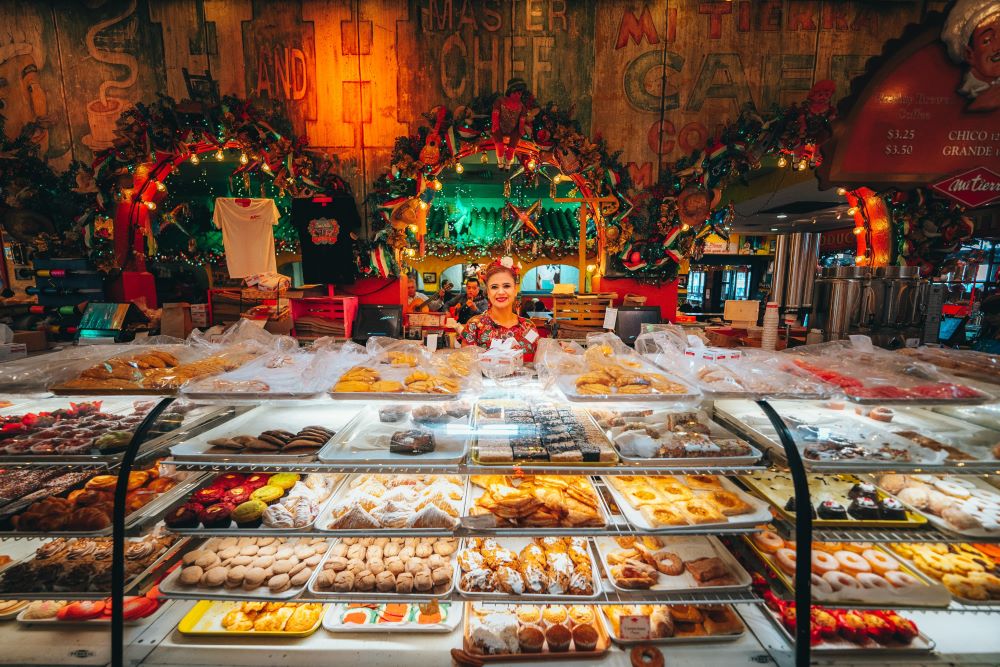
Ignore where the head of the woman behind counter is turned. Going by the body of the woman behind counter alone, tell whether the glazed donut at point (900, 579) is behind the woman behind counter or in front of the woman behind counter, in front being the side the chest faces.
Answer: in front

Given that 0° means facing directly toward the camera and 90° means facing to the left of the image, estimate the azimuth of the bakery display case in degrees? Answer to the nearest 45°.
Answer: approximately 0°

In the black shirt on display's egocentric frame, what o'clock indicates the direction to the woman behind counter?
The woman behind counter is roughly at 11 o'clock from the black shirt on display.

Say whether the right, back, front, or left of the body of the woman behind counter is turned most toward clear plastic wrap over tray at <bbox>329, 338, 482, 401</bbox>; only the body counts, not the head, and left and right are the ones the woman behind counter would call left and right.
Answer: front

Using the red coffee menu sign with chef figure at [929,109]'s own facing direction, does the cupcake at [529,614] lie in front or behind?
in front

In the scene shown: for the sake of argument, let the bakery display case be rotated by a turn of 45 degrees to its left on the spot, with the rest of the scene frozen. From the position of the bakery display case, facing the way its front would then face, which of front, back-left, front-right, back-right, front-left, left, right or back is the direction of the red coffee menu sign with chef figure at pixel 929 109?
left

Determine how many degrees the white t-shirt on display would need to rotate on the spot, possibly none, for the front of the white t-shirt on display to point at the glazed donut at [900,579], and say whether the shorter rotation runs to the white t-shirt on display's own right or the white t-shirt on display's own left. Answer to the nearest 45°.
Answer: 0° — it already faces it

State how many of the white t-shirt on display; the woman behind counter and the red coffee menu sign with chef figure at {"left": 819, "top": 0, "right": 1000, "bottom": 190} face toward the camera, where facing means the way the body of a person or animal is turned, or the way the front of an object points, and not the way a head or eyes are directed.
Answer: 3

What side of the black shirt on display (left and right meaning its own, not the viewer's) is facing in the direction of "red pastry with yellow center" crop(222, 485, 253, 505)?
front

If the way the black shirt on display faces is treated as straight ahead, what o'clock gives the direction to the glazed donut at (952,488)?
The glazed donut is roughly at 11 o'clock from the black shirt on display.
